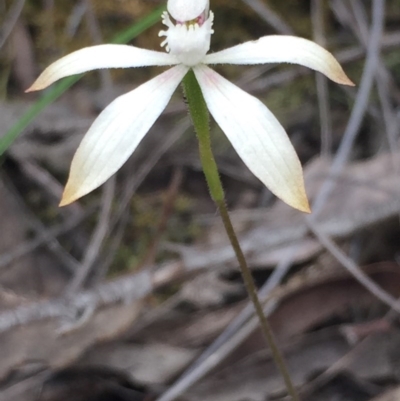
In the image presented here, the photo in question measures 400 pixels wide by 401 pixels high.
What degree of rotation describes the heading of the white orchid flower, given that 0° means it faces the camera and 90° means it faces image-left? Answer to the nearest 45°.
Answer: approximately 0°
